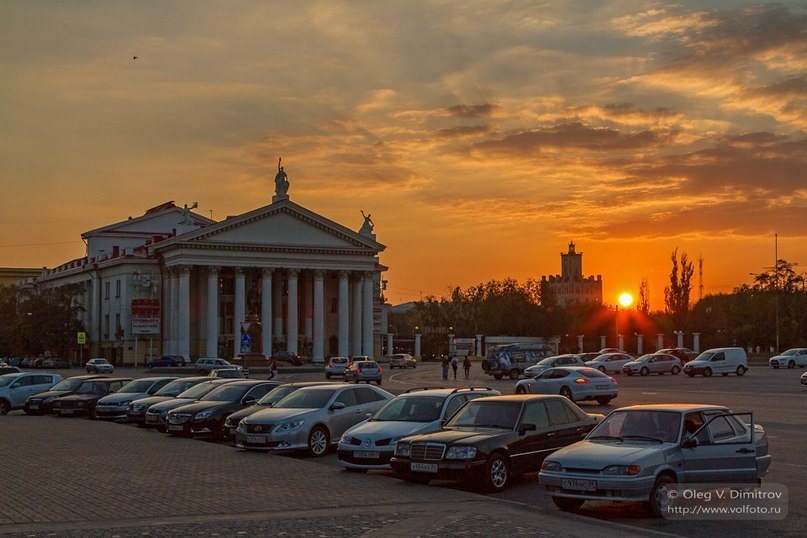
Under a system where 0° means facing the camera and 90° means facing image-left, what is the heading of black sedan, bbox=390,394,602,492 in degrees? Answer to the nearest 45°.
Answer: approximately 45°

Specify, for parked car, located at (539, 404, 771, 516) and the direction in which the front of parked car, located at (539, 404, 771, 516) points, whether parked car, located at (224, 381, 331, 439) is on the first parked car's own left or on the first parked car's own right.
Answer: on the first parked car's own right

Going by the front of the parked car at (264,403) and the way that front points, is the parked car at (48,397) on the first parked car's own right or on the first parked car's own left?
on the first parked car's own right

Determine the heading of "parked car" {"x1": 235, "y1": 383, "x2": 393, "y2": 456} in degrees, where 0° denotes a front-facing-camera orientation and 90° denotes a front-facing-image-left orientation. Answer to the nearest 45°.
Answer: approximately 45°

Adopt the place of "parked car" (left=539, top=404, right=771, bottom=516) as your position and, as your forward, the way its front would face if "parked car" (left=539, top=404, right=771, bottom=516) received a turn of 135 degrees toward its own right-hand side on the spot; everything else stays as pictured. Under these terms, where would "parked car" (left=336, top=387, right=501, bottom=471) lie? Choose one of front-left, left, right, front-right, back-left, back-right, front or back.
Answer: front-left

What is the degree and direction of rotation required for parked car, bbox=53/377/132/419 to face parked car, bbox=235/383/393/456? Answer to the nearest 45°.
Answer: approximately 45° to its left

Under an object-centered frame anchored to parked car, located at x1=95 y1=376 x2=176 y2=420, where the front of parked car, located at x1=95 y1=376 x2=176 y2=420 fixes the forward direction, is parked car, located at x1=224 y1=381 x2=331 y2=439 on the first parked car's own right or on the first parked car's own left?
on the first parked car's own left

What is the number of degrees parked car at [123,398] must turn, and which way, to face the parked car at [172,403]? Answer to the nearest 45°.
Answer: approximately 45° to its left

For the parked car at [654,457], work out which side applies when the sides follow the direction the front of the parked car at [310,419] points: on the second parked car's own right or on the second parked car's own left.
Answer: on the second parked car's own left

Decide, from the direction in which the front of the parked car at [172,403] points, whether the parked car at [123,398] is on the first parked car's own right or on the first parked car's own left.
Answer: on the first parked car's own right

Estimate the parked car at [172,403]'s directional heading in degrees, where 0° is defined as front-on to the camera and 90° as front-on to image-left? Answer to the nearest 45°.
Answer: approximately 45°

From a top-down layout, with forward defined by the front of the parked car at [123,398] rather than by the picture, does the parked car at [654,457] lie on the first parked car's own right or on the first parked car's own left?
on the first parked car's own left

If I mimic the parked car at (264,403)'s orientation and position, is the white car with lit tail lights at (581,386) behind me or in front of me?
behind

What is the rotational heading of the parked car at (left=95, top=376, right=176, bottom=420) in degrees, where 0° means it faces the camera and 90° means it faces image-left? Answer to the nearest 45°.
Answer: approximately 45°

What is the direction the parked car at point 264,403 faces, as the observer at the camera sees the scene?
facing the viewer and to the left of the viewer
